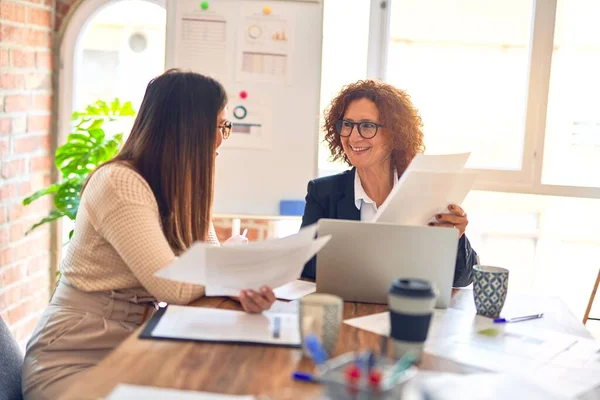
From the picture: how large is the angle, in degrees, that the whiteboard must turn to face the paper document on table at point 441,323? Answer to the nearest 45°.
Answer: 0° — it already faces it

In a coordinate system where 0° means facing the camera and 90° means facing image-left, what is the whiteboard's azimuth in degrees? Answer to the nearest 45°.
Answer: approximately 0°

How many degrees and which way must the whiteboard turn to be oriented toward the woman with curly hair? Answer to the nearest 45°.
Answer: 0° — it already faces them

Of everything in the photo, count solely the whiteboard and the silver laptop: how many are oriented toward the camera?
1

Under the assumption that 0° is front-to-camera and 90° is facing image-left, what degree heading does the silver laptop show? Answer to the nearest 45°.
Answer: approximately 180°

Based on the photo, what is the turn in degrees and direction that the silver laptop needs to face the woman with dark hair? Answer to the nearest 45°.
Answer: approximately 90° to its left

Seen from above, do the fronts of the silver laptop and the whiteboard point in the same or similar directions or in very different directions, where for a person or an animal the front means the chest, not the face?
very different directions

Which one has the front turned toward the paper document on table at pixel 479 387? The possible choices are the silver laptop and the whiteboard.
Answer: the whiteboard

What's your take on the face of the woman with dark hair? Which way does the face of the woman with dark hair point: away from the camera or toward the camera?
away from the camera

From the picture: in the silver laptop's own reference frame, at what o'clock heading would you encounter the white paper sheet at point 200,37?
The white paper sheet is roughly at 11 o'clock from the silver laptop.
